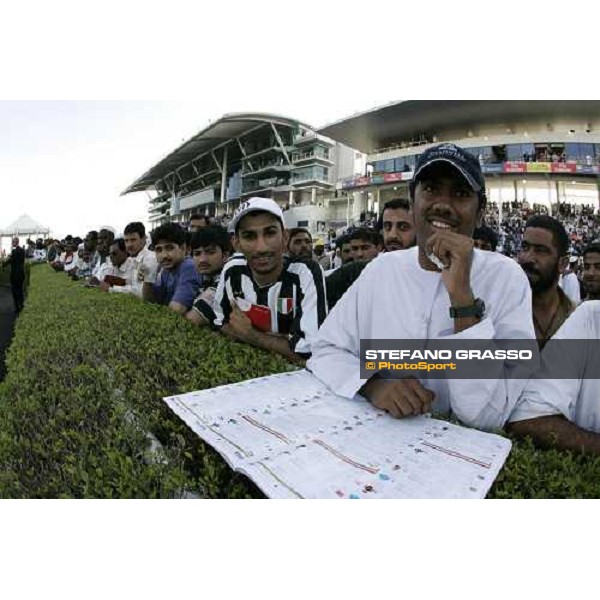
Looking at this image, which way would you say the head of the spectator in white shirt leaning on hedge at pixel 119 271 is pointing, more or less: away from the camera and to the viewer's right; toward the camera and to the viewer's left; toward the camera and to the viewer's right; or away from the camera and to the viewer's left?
toward the camera and to the viewer's left

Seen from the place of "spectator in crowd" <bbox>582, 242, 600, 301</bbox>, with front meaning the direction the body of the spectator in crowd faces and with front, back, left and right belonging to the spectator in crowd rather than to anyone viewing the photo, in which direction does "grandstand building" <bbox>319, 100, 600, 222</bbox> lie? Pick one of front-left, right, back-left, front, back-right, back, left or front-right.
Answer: back-right

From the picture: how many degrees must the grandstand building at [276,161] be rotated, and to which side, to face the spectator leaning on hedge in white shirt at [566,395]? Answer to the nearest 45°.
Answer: approximately 45° to its left

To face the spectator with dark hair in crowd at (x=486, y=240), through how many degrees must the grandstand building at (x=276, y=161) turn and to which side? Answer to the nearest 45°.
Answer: approximately 45° to its left

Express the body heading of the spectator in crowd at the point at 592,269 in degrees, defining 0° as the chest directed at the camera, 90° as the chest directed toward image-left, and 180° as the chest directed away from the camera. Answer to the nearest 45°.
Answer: approximately 45°

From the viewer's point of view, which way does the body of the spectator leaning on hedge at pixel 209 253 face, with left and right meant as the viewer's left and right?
facing the viewer and to the left of the viewer

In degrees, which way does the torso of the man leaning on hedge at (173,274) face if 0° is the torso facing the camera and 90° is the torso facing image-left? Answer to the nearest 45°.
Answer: approximately 45°

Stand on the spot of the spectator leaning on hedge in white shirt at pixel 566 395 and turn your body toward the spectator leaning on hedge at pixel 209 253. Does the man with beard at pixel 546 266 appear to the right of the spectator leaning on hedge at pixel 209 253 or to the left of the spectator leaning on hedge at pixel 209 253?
right

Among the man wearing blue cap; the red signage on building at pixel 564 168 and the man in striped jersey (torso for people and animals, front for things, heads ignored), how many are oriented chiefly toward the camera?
3

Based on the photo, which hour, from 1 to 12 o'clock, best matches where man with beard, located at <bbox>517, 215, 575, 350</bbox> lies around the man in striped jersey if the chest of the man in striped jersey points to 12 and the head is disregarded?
The man with beard is roughly at 9 o'clock from the man in striped jersey.

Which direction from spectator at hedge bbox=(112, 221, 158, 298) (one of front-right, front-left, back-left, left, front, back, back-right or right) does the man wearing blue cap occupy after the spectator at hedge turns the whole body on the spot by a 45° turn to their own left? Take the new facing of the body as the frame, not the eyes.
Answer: front

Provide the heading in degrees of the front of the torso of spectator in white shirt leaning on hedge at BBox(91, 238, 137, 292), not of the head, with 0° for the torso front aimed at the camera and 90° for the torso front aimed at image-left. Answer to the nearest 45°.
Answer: approximately 45°
